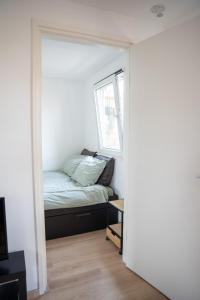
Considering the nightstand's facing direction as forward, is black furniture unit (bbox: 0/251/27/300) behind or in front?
in front

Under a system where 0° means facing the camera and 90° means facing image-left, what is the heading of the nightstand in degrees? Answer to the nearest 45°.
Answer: approximately 45°

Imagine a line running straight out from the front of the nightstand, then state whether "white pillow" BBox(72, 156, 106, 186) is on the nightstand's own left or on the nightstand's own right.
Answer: on the nightstand's own right

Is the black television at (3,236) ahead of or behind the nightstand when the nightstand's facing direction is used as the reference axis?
ahead
